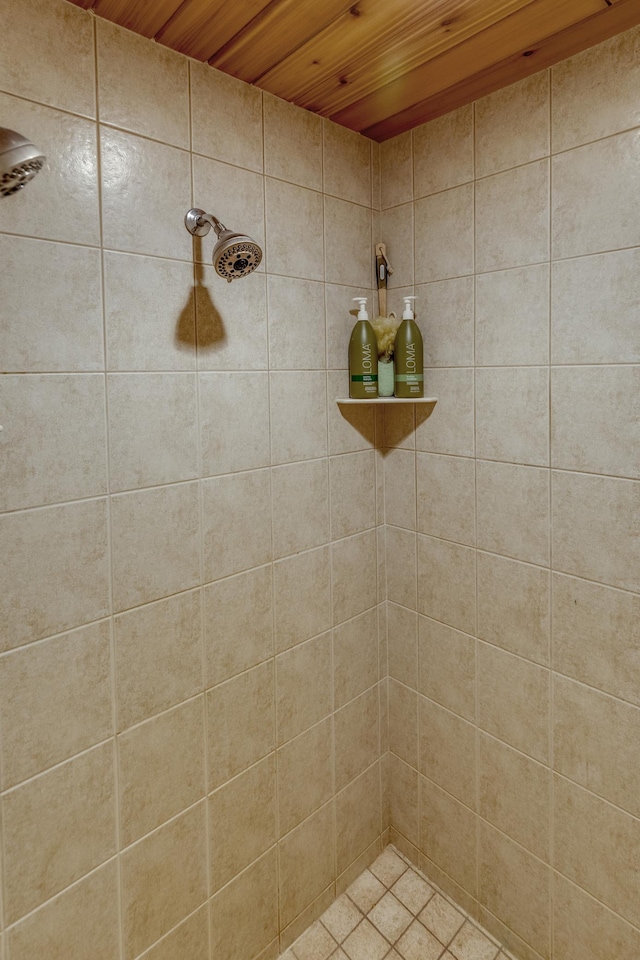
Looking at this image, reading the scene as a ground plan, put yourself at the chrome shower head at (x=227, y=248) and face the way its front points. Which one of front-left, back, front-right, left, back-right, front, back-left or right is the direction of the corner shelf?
left

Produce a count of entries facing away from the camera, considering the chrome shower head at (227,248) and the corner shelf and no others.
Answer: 0

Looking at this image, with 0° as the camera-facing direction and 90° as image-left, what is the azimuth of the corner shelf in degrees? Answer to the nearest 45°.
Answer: approximately 0°
